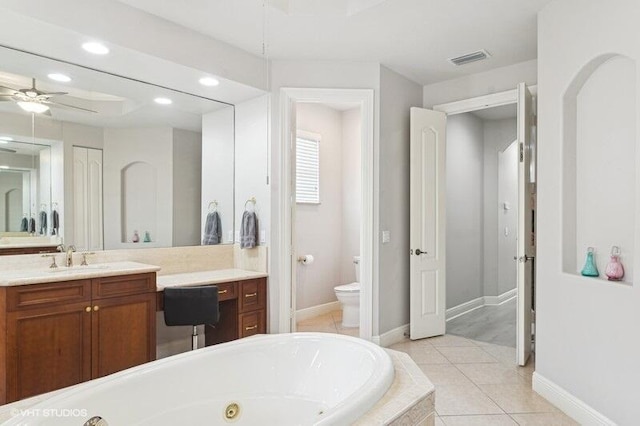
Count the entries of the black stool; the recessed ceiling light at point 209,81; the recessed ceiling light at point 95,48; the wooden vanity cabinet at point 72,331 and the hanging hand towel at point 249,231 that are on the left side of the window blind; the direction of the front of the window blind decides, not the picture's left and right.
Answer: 0

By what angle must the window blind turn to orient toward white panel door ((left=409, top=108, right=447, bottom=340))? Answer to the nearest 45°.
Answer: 0° — it already faces it

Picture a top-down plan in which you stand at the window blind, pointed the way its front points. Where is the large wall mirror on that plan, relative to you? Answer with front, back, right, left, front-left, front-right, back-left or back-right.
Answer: right

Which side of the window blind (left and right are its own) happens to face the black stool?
right

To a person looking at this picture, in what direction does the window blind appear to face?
facing the viewer and to the right of the viewer

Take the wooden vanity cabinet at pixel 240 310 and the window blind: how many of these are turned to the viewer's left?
0

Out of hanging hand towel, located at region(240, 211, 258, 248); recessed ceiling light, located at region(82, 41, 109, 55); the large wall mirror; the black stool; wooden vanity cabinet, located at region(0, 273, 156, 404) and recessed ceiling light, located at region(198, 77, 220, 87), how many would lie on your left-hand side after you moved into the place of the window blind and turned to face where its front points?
0

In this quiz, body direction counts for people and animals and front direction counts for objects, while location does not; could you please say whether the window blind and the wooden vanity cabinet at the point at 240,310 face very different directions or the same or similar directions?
same or similar directions

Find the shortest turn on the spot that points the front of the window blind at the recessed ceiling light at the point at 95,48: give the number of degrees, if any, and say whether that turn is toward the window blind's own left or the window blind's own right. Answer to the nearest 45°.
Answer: approximately 90° to the window blind's own right

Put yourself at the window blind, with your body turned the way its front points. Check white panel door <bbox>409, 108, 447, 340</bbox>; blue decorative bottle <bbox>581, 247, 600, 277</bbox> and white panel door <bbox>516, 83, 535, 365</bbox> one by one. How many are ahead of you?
3

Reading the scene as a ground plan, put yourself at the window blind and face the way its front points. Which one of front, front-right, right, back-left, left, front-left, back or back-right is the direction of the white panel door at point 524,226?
front
